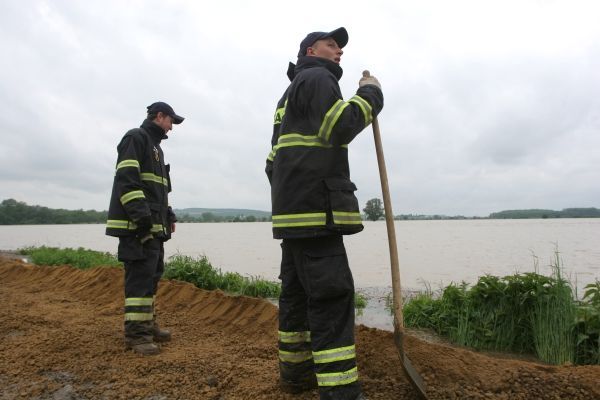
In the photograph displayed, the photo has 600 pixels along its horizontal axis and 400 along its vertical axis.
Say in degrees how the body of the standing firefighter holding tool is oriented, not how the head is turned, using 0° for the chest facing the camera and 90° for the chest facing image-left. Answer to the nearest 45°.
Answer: approximately 225°

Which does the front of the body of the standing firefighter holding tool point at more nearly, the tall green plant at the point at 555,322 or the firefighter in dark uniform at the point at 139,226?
the tall green plant

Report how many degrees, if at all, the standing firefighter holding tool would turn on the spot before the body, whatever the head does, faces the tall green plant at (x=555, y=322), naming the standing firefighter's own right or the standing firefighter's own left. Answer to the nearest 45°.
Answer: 0° — they already face it

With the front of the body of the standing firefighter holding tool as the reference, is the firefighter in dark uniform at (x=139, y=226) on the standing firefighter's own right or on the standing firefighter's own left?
on the standing firefighter's own left

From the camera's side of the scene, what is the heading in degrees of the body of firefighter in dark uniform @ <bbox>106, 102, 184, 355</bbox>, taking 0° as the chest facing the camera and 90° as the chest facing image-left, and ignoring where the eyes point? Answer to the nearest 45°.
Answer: approximately 315°
